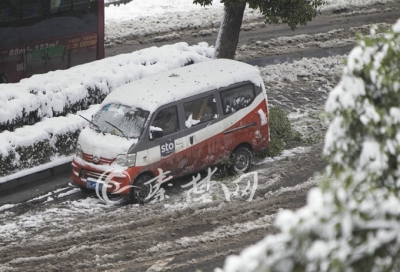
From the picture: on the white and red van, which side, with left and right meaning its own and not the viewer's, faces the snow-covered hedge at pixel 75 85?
right

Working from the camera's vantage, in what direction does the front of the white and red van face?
facing the viewer and to the left of the viewer
